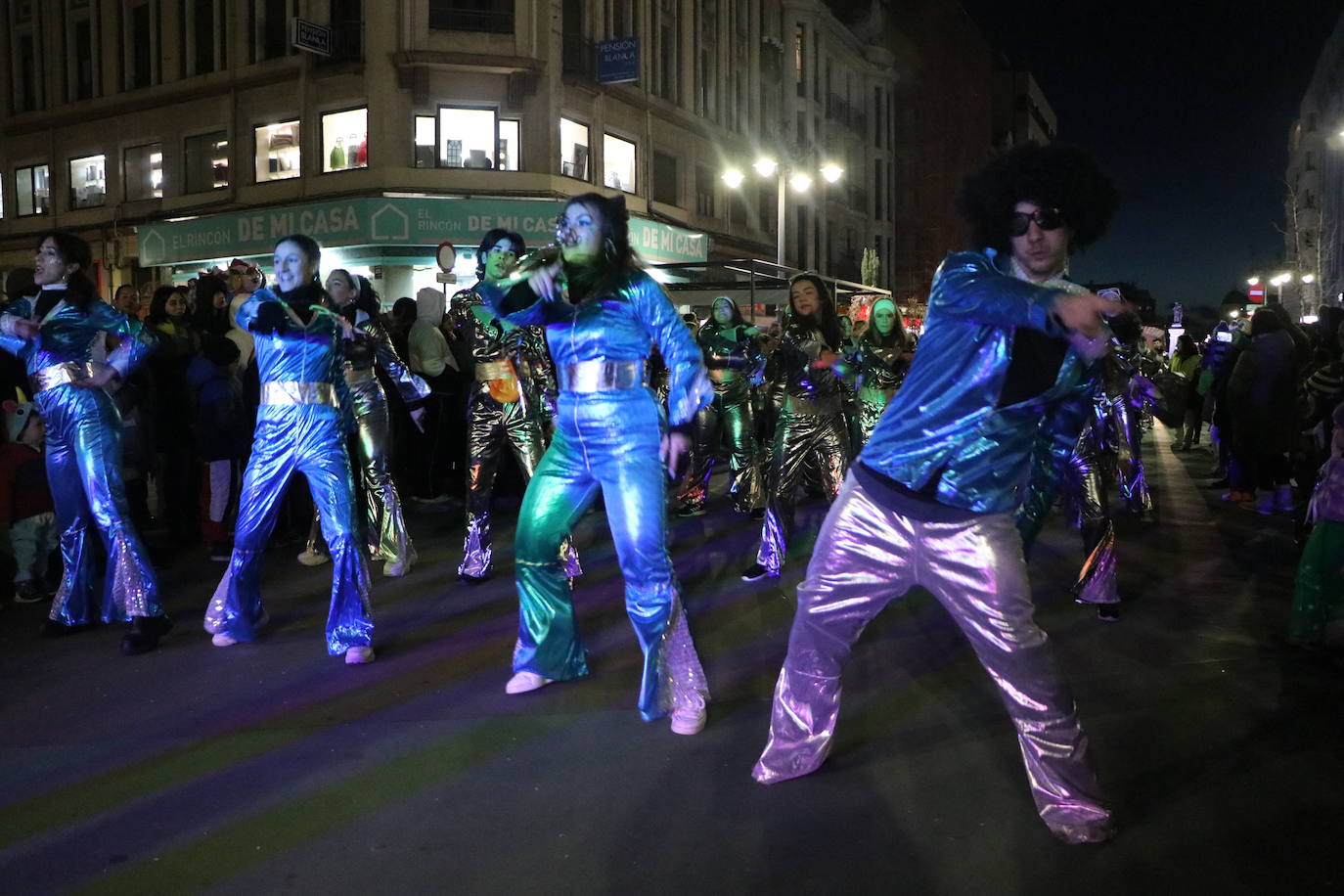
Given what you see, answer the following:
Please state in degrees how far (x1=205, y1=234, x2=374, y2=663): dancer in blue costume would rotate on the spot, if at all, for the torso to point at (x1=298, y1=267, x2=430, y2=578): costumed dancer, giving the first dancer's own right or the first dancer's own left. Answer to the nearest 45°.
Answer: approximately 180°

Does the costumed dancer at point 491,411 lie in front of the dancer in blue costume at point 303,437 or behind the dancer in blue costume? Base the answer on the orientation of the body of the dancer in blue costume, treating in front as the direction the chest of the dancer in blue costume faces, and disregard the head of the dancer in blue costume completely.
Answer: behind

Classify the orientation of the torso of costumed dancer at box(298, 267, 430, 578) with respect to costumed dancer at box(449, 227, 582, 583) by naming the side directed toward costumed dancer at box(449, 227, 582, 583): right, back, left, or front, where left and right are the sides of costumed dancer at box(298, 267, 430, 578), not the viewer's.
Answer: left

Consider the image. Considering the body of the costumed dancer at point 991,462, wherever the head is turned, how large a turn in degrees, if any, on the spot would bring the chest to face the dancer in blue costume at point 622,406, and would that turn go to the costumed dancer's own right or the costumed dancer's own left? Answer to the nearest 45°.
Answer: approximately 135° to the costumed dancer's own right

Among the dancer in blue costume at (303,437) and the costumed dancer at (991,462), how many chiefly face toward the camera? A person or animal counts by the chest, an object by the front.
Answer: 2

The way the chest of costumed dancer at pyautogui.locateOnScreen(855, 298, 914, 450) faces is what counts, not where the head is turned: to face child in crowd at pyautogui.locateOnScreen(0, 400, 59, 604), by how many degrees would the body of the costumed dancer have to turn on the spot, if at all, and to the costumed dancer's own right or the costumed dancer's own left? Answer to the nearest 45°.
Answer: approximately 45° to the costumed dancer's own right

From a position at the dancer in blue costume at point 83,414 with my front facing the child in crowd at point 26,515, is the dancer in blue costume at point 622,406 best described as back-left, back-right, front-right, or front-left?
back-right

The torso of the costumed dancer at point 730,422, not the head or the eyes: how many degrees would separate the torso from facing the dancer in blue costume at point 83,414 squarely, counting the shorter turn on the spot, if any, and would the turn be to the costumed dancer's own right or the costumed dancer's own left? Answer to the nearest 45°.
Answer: approximately 45° to the costumed dancer's own right

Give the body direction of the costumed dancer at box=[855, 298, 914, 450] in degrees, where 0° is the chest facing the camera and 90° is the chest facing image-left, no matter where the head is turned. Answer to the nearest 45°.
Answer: approximately 0°
